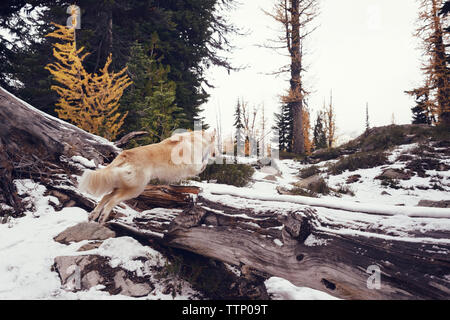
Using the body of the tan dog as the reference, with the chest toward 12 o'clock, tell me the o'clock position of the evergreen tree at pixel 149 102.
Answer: The evergreen tree is roughly at 9 o'clock from the tan dog.

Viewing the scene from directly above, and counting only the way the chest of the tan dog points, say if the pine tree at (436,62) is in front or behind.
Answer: in front

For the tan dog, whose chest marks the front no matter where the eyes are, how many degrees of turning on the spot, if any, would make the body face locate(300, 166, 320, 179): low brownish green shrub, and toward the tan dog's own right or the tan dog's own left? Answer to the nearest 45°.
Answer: approximately 45° to the tan dog's own left

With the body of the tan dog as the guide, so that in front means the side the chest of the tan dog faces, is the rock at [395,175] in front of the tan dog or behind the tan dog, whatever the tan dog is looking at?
in front

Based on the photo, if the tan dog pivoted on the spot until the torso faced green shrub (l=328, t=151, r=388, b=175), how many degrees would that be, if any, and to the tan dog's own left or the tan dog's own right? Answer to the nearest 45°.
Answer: approximately 45° to the tan dog's own left

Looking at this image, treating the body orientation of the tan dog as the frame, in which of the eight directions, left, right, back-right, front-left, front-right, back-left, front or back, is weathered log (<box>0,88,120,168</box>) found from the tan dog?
back-left

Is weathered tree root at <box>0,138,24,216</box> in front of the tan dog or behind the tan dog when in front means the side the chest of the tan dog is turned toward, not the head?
behind

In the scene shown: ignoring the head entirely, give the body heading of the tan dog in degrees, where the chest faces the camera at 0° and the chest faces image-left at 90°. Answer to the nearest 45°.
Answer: approximately 270°
